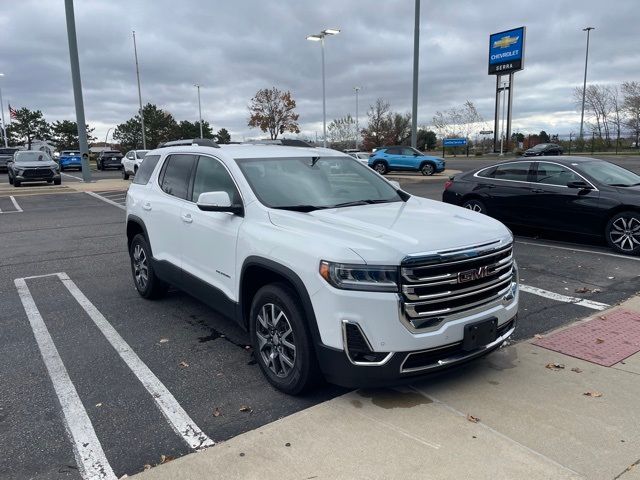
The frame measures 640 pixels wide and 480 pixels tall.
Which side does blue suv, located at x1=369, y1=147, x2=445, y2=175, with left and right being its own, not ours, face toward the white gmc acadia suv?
right

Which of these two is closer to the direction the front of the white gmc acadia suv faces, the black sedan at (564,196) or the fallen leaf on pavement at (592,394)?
the fallen leaf on pavement

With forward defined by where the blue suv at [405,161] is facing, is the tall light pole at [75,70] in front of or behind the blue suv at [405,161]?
behind

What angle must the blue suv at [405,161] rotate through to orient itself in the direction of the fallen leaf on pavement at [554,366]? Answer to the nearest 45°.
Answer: approximately 90° to its right

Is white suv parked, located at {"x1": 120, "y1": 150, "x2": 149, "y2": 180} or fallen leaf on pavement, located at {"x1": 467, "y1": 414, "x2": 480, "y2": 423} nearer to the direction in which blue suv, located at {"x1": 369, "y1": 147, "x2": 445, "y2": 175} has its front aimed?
the fallen leaf on pavement

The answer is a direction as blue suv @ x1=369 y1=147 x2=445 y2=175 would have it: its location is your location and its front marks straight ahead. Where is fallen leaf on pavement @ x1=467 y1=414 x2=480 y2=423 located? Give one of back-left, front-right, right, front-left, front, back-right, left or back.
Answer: right

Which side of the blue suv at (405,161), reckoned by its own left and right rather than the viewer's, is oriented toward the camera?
right

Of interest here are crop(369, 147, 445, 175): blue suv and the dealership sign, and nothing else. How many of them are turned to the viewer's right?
1

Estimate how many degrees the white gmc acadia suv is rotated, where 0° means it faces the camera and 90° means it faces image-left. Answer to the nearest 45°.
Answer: approximately 315°

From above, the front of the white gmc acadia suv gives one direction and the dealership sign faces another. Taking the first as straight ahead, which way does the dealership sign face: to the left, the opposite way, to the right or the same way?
to the right

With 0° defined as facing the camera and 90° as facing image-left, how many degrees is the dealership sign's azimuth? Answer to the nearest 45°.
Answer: approximately 45°

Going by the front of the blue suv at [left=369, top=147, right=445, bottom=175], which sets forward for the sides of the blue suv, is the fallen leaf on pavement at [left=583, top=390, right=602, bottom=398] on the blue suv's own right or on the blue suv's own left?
on the blue suv's own right

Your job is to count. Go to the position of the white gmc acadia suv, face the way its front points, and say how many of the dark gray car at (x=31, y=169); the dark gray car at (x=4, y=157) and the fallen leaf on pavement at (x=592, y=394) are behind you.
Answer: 2

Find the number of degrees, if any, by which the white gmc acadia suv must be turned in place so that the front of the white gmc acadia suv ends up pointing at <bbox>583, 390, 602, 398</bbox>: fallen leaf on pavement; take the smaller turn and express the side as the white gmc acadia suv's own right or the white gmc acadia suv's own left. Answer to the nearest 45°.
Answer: approximately 45° to the white gmc acadia suv's own left
